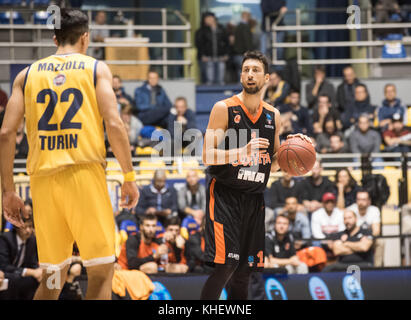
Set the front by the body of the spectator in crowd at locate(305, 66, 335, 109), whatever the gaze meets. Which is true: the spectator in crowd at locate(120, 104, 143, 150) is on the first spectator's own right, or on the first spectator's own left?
on the first spectator's own right

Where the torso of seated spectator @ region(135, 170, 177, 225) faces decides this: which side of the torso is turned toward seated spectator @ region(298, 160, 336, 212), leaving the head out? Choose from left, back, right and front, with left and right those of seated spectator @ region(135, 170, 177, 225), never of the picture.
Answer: left

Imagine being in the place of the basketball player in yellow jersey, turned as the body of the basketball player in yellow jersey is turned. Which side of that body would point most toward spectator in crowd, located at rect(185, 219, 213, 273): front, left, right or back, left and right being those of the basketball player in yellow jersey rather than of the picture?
front

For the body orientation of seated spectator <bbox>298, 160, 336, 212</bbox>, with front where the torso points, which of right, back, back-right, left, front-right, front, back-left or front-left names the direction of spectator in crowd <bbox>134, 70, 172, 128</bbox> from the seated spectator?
back-right

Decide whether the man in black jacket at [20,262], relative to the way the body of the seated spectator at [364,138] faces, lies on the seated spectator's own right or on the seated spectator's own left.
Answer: on the seated spectator's own right

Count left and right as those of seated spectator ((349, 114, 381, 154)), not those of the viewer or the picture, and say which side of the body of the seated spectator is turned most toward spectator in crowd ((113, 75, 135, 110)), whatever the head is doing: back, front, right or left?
right

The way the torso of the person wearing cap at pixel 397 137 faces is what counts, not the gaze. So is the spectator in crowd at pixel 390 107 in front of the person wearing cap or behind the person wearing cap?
behind

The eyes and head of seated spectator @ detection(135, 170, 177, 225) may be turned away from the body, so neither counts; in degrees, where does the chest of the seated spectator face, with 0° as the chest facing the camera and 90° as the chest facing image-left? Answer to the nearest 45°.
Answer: approximately 0°

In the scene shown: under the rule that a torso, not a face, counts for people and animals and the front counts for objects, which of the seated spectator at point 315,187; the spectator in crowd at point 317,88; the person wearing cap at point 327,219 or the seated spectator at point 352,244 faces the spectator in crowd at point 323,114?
the spectator in crowd at point 317,88

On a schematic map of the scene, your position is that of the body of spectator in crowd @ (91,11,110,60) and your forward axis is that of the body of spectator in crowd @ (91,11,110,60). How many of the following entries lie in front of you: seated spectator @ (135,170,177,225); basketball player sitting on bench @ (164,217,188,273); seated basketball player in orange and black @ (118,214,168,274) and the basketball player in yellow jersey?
4

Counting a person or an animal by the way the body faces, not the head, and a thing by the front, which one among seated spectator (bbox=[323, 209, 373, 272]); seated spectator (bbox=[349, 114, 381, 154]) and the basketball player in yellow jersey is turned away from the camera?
the basketball player in yellow jersey

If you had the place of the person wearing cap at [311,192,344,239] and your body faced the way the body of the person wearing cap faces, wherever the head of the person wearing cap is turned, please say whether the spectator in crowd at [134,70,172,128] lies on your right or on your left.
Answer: on your right
